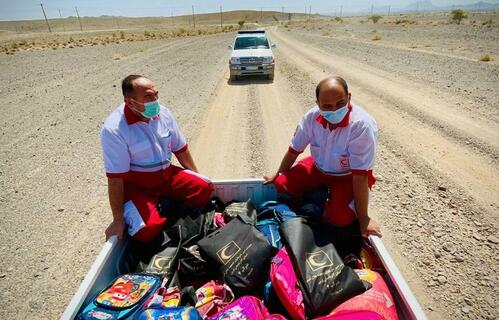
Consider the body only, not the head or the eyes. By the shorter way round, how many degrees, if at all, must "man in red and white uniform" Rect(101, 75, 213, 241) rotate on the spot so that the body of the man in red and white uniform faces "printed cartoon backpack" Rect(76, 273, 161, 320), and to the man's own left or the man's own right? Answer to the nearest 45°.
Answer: approximately 45° to the man's own right

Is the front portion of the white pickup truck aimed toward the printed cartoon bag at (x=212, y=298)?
yes

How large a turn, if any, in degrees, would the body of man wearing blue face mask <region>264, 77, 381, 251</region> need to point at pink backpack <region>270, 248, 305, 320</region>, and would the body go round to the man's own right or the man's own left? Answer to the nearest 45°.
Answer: approximately 45° to the man's own left

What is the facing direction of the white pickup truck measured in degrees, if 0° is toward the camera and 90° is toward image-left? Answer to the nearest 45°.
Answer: approximately 0°

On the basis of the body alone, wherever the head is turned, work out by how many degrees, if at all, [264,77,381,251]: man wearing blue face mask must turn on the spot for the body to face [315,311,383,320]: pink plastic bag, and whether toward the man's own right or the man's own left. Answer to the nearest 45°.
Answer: approximately 45° to the man's own left

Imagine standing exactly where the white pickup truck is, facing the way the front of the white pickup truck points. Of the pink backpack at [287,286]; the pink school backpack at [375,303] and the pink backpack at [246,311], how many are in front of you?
3

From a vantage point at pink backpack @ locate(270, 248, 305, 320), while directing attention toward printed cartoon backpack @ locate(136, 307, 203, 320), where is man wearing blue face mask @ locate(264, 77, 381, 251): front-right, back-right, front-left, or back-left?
back-right

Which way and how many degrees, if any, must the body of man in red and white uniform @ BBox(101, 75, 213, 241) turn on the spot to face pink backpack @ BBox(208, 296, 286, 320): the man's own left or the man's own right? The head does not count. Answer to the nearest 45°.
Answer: approximately 45° to the man's own right

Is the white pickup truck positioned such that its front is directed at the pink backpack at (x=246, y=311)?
yes

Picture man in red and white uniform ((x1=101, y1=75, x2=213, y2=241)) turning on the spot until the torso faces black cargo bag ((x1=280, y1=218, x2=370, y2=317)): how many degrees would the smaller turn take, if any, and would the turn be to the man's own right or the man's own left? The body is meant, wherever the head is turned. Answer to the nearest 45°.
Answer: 0° — they already face it

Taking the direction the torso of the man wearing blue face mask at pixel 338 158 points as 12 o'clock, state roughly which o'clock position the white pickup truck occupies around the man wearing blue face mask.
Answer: The white pickup truck is roughly at 4 o'clock from the man wearing blue face mask.

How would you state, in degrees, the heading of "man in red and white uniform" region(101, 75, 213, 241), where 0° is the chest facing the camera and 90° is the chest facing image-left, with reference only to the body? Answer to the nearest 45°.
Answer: approximately 315°
